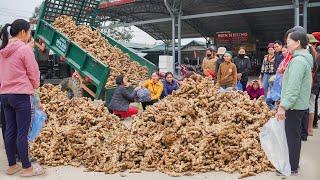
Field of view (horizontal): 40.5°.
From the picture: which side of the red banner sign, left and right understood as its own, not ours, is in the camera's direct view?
front

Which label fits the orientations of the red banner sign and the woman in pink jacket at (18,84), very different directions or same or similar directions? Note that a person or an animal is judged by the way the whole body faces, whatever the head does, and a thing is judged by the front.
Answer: very different directions

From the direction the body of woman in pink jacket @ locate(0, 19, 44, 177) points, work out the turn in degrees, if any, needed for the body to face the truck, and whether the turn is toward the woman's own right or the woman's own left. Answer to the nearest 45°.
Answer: approximately 45° to the woman's own left

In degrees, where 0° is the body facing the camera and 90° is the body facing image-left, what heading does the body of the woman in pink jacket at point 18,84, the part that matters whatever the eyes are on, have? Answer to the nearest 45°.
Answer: approximately 225°

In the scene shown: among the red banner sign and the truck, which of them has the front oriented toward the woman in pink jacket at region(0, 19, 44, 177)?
the red banner sign

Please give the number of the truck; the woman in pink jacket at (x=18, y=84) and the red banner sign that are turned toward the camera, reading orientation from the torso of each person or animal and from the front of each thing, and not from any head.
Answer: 1

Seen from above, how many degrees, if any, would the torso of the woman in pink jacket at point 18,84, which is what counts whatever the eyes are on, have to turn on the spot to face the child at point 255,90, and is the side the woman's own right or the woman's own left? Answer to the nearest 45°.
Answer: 0° — they already face them

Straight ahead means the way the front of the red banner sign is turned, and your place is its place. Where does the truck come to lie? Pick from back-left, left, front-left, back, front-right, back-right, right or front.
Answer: front

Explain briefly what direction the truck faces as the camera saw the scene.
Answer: facing away from the viewer and to the left of the viewer

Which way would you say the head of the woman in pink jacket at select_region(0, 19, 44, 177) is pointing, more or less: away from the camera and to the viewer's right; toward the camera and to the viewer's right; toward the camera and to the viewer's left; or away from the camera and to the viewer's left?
away from the camera and to the viewer's right

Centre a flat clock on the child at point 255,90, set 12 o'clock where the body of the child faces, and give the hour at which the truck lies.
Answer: The truck is roughly at 3 o'clock from the child.

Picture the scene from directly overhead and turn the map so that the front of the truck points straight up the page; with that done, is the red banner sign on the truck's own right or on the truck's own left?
on the truck's own right

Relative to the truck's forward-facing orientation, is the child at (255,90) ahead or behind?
behind

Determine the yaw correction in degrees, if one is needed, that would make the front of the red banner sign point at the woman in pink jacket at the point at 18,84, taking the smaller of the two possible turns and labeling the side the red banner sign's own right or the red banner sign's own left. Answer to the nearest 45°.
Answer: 0° — it already faces them

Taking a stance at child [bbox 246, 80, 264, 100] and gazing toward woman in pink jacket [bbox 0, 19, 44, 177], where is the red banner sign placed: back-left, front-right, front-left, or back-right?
back-right
